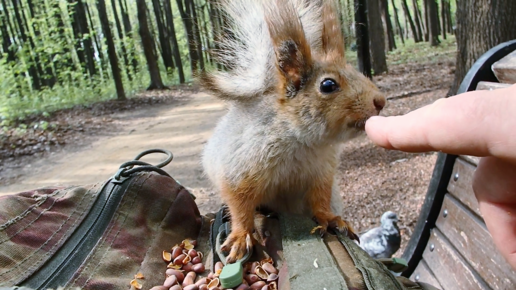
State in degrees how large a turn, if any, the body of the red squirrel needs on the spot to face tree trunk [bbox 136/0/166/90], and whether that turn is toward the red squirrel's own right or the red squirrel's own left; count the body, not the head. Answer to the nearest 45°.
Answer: approximately 135° to the red squirrel's own left

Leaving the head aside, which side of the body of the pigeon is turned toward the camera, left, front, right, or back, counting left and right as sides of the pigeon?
right

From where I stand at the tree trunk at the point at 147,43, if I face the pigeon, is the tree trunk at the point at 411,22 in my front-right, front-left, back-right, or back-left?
back-left

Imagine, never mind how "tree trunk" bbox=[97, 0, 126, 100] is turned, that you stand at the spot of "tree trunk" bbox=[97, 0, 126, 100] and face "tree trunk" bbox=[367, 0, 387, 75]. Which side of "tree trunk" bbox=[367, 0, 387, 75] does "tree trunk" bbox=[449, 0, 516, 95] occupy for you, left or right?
right

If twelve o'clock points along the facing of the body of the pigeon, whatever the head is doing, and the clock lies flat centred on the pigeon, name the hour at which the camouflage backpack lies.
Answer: The camouflage backpack is roughly at 4 o'clock from the pigeon.

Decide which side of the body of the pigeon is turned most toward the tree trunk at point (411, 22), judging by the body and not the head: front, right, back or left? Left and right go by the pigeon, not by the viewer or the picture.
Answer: left

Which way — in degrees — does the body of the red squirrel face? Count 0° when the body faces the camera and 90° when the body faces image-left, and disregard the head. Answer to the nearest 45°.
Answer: approximately 315°

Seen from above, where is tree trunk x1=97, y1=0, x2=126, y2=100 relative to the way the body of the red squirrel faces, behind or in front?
behind
